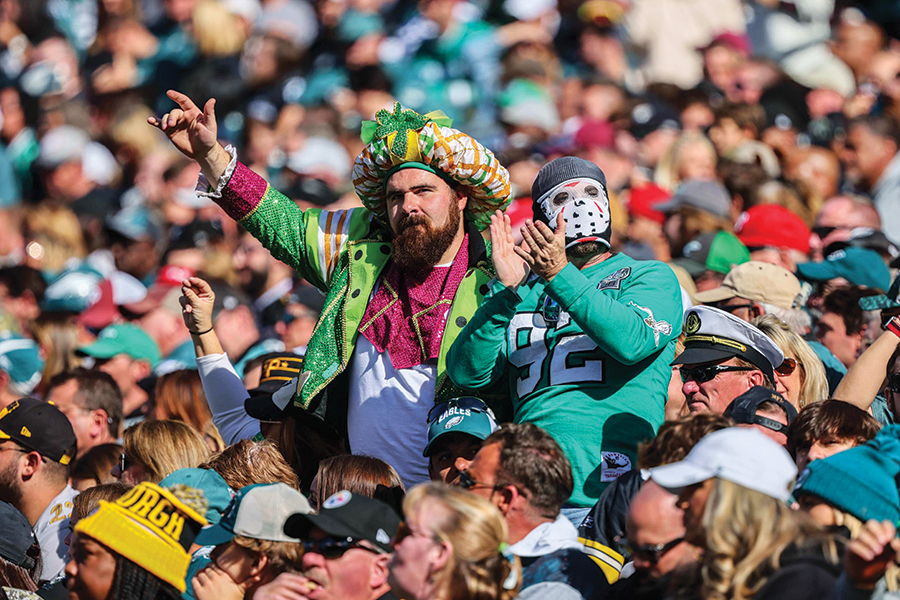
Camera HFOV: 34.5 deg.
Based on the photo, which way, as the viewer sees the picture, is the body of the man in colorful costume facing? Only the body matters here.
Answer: toward the camera

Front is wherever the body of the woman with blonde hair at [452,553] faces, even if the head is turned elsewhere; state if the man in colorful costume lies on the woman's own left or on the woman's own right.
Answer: on the woman's own right

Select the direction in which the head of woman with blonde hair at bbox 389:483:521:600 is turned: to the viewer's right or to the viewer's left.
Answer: to the viewer's left

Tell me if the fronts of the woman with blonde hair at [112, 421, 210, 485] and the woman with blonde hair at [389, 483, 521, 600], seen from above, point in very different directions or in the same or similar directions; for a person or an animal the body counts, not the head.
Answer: same or similar directions

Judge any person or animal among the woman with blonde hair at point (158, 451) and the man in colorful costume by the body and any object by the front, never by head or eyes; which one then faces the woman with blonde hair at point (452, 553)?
the man in colorful costume

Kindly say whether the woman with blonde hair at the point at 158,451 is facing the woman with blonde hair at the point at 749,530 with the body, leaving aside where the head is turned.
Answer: no
